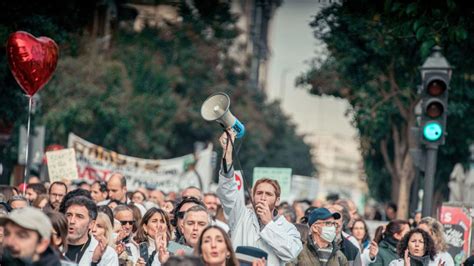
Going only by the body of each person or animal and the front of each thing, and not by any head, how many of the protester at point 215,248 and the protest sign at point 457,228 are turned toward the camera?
2

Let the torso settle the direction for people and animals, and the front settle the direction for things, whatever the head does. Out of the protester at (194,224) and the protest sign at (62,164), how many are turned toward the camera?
2

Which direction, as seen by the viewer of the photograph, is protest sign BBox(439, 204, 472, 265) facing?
facing the viewer

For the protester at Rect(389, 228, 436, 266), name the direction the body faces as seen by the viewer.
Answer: toward the camera

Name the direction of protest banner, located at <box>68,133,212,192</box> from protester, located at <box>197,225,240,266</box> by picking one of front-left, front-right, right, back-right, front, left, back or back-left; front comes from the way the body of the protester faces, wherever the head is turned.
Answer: back

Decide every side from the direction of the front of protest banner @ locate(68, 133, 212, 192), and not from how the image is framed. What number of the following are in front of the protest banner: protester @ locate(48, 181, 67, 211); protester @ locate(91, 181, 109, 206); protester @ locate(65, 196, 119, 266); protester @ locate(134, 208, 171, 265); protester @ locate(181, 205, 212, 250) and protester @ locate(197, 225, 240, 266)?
6

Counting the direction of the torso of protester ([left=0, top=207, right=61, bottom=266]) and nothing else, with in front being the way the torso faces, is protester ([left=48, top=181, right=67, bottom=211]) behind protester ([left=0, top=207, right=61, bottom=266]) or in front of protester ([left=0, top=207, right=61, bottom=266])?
behind

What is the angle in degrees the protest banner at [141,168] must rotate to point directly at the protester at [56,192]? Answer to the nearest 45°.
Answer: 0° — it already faces them

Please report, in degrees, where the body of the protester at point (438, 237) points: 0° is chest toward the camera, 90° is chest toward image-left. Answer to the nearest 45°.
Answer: approximately 45°

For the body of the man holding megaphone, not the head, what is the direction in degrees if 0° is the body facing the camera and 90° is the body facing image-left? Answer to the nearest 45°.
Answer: approximately 45°

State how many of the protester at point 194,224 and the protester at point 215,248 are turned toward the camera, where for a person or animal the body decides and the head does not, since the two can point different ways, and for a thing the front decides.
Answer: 2

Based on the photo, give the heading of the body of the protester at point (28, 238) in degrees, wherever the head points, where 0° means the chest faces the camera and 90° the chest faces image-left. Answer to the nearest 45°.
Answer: approximately 45°

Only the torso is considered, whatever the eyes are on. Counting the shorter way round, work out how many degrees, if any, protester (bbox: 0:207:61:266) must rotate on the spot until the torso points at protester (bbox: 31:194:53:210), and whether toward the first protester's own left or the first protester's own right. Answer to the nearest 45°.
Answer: approximately 135° to the first protester's own right

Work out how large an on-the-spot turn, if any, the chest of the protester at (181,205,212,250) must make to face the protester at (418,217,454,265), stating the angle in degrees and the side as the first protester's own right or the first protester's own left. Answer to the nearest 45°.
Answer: approximately 135° to the first protester's own left
